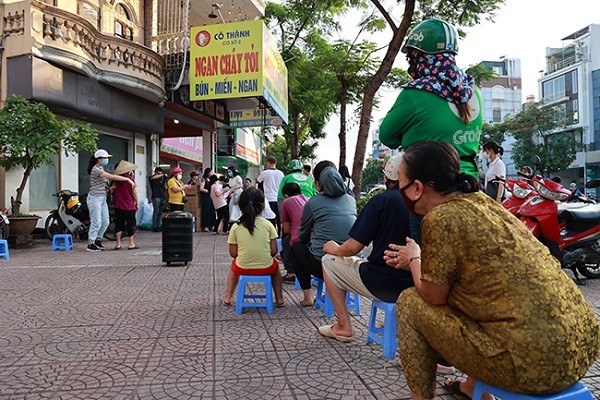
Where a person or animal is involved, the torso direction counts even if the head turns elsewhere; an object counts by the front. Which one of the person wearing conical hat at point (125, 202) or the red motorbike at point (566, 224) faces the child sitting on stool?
the red motorbike

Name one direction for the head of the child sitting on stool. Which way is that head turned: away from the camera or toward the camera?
away from the camera

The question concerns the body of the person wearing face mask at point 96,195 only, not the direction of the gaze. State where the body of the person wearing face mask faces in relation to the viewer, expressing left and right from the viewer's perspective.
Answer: facing to the right of the viewer

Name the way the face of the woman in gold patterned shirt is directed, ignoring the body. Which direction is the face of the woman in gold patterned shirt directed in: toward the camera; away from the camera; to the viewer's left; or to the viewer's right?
to the viewer's left

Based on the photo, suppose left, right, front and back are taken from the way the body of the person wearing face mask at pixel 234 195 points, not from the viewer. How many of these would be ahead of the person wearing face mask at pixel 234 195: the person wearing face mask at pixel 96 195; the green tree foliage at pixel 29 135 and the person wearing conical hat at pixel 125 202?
3

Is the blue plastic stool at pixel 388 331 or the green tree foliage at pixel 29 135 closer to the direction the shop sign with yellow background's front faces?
the blue plastic stool

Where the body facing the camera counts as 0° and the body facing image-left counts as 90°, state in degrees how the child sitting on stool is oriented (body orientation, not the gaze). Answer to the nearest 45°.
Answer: approximately 180°

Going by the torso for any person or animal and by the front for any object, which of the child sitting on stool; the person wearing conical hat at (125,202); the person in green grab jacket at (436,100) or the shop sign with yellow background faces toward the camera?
the shop sign with yellow background

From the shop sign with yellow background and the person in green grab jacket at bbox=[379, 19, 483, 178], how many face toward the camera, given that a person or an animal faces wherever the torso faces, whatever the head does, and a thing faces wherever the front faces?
1

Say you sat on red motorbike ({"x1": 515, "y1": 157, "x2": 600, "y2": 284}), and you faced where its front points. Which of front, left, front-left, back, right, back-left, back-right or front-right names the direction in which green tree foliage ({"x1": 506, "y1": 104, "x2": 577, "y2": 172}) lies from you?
back-right

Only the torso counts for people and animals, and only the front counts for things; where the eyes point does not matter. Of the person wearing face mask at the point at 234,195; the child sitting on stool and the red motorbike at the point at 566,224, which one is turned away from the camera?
the child sitting on stool

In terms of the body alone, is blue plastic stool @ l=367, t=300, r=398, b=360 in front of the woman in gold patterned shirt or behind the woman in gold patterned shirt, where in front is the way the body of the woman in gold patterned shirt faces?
in front
